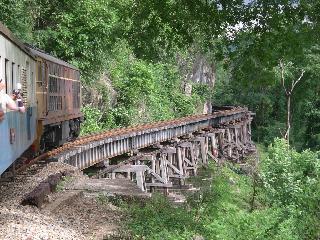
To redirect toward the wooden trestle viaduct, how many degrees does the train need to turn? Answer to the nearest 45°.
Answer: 0° — it already faces it

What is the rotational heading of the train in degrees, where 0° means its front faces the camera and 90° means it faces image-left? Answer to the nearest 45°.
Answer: approximately 225°
